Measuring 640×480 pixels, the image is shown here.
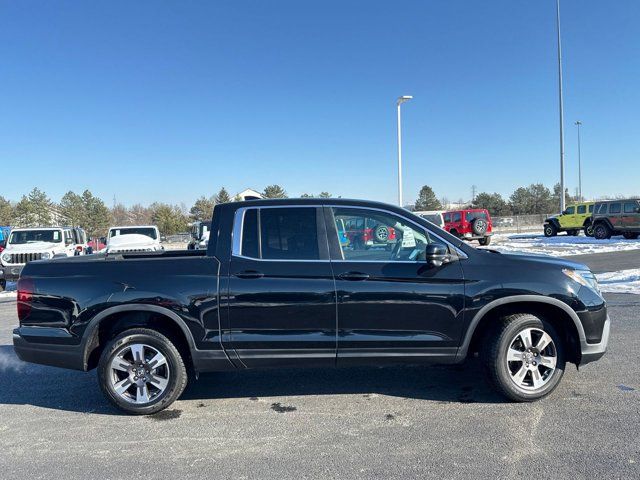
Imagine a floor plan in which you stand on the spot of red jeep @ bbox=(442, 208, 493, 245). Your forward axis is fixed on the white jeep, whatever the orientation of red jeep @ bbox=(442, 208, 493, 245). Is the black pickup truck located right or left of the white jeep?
left

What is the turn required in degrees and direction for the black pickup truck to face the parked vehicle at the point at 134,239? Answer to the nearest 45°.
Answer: approximately 135° to its left

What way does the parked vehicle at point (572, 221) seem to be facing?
to the viewer's left

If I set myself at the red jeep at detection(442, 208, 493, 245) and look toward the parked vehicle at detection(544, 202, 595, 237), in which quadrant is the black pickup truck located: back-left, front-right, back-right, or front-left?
back-right

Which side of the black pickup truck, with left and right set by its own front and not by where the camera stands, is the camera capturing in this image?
right

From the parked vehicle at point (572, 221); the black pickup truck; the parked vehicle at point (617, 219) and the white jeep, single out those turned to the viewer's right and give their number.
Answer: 2

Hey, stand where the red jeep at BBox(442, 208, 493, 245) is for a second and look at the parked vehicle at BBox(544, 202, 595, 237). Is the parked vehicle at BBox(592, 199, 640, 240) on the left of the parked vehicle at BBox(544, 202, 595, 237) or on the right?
right
